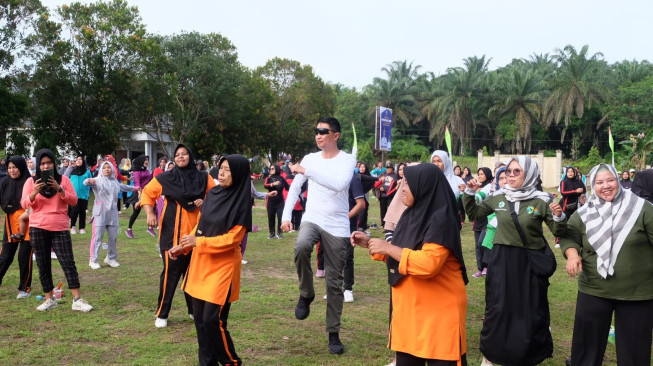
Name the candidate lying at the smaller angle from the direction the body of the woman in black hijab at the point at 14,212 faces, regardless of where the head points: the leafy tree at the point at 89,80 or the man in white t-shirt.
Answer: the man in white t-shirt

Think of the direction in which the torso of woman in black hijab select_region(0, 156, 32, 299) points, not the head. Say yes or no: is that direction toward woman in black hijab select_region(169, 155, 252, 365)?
no

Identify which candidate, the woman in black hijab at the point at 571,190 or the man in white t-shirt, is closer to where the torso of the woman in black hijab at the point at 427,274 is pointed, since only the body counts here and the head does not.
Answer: the man in white t-shirt

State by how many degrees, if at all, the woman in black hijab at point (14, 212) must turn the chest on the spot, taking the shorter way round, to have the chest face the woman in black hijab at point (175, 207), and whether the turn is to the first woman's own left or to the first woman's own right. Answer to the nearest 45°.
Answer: approximately 90° to the first woman's own left

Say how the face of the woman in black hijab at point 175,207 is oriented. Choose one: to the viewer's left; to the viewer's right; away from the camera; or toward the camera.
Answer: toward the camera

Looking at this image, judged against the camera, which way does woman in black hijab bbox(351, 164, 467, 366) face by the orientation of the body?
to the viewer's left

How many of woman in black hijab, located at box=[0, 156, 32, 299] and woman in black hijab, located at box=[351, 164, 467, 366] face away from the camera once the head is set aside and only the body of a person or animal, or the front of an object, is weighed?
0

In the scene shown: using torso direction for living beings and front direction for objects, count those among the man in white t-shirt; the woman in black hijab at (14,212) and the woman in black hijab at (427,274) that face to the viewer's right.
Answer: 0

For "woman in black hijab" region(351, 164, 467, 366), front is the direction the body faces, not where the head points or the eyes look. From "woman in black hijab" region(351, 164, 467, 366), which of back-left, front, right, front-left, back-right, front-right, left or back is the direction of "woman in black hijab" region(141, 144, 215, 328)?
front-right

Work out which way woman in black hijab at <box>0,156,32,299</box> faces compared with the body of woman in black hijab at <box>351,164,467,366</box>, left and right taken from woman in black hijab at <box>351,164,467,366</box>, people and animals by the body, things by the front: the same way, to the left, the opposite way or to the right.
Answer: to the left

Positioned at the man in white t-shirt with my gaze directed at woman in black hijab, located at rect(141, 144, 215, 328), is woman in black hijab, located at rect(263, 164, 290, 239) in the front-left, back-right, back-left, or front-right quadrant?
front-right

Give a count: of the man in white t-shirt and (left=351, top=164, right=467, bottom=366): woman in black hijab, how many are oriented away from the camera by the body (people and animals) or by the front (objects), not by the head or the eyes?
0

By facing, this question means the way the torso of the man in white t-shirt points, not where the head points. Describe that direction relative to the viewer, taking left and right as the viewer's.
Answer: facing the viewer and to the left of the viewer

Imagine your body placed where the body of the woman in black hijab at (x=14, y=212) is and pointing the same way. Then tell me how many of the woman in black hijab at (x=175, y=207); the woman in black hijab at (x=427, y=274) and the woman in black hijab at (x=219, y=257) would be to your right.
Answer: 0
